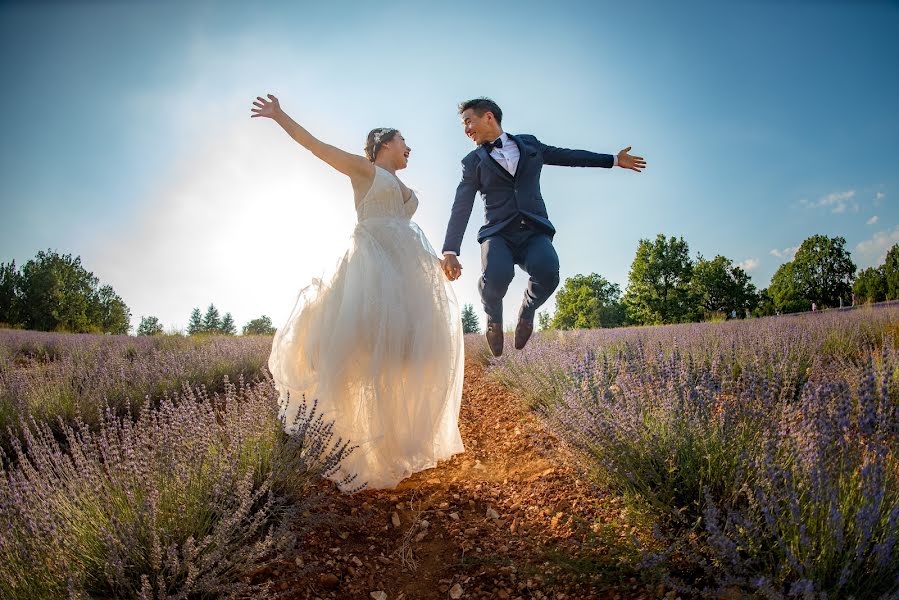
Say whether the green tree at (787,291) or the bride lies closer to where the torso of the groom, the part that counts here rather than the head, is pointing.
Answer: the bride

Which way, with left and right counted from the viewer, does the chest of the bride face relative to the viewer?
facing the viewer and to the right of the viewer

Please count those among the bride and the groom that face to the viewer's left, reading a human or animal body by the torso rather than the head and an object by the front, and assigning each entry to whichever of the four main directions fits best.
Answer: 0

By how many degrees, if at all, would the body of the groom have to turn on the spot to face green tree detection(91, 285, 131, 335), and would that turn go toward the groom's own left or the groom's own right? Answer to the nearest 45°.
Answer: approximately 135° to the groom's own right

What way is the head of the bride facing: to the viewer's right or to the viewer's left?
to the viewer's right
